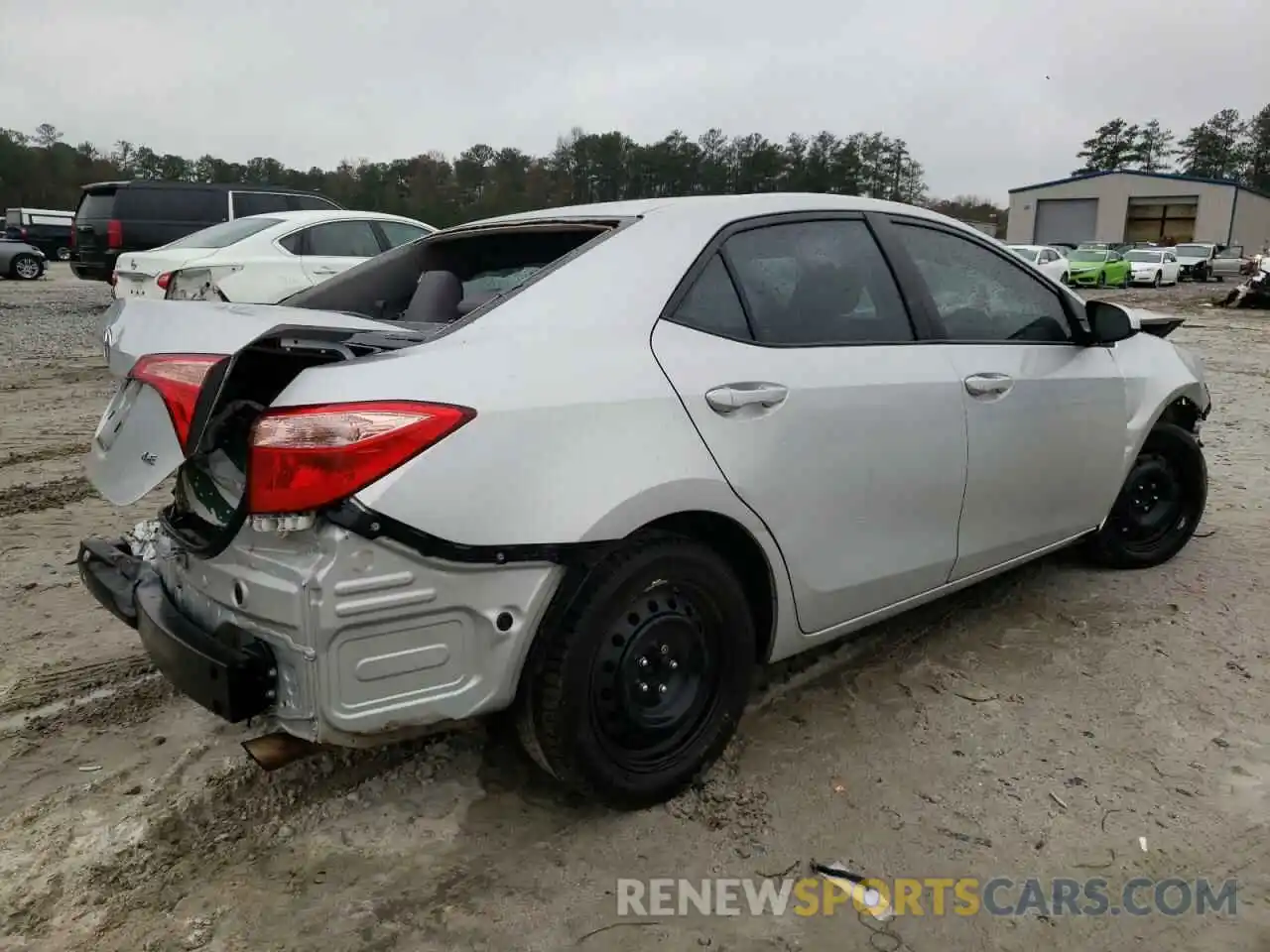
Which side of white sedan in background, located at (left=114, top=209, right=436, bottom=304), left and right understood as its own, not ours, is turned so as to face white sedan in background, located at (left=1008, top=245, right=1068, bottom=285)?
front

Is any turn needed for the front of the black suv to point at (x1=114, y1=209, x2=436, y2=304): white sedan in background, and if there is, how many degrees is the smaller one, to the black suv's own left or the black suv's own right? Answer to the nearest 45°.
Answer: approximately 135° to the black suv's own right

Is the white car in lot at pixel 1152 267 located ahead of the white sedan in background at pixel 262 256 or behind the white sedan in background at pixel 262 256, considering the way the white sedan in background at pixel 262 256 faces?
ahead

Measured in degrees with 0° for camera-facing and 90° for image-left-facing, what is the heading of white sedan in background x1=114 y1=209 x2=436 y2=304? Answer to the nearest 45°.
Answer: approximately 225°

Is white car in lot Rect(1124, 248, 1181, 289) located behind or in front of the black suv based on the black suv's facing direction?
in front

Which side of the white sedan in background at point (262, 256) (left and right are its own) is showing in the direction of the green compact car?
front

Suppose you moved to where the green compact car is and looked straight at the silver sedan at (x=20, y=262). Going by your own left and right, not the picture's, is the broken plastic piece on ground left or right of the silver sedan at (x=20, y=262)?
left
